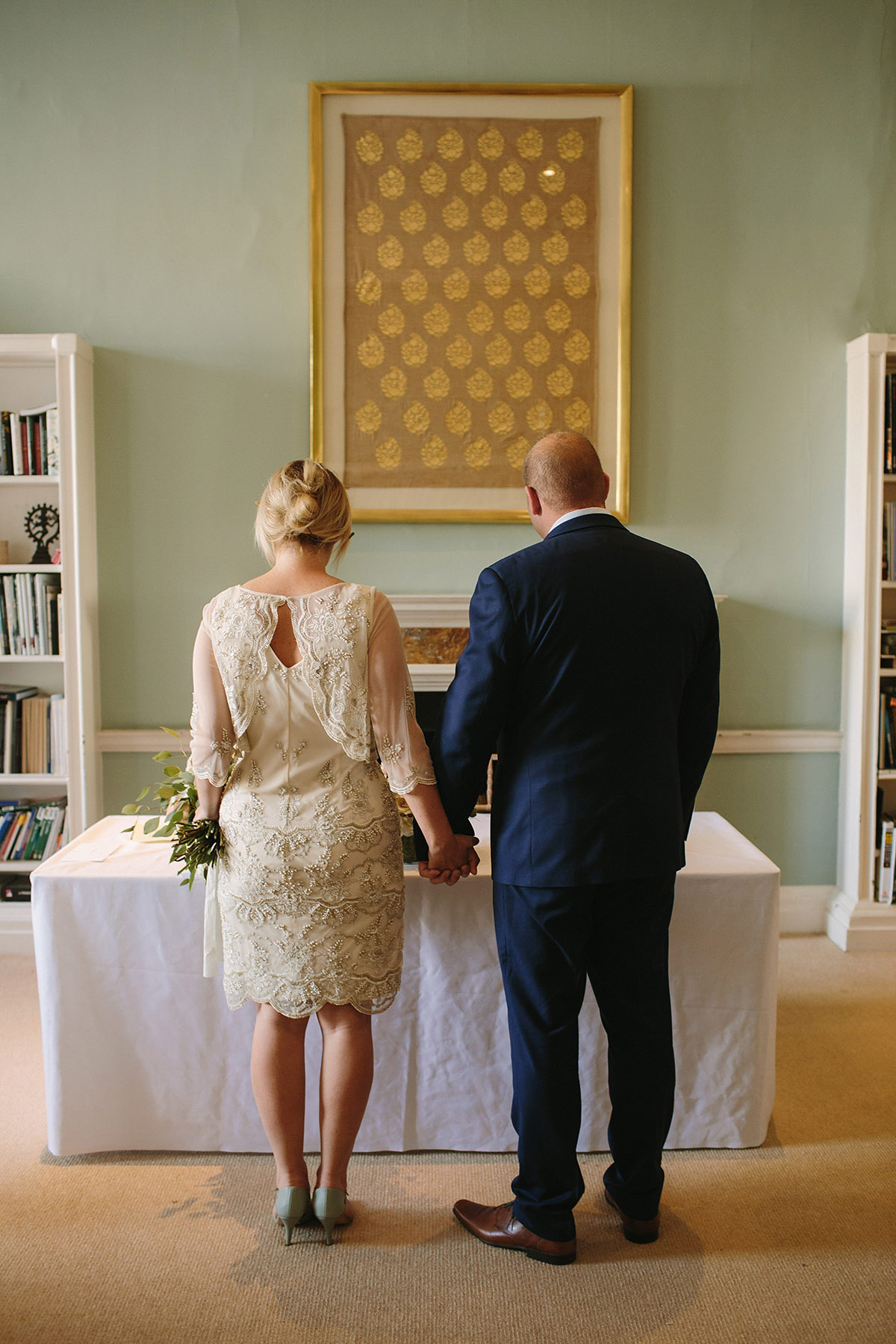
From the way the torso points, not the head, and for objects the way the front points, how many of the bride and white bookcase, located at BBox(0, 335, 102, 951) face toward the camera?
1

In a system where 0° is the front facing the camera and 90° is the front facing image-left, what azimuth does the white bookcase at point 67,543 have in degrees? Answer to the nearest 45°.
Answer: approximately 0°

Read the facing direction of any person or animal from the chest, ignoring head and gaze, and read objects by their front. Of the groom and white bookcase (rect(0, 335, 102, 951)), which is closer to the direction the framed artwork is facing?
the groom

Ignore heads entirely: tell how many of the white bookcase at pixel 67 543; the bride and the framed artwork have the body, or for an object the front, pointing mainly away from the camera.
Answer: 1

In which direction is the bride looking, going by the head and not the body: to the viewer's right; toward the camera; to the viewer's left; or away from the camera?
away from the camera

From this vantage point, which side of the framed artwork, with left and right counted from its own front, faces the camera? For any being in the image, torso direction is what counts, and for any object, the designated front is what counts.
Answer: front

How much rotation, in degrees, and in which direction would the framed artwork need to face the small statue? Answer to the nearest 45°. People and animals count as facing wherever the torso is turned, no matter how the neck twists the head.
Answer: approximately 90° to its right

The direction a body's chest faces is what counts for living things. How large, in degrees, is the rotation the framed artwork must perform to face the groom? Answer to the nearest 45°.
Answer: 0° — it already faces them

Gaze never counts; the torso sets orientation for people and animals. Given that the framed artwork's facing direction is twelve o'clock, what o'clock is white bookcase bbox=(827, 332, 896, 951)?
The white bookcase is roughly at 9 o'clock from the framed artwork.

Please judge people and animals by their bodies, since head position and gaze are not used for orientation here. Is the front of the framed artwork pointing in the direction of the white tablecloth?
yes

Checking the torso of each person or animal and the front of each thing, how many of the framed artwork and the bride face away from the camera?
1

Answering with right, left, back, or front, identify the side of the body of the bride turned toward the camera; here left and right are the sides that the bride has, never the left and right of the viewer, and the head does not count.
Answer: back

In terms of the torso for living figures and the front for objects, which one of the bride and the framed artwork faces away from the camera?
the bride

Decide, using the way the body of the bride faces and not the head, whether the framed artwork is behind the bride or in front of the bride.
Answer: in front

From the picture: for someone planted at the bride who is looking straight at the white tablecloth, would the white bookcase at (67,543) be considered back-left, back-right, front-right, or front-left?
front-left

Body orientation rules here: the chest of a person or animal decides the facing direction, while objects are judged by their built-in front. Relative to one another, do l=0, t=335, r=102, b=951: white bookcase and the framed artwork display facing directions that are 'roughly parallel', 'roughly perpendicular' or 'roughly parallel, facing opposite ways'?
roughly parallel
